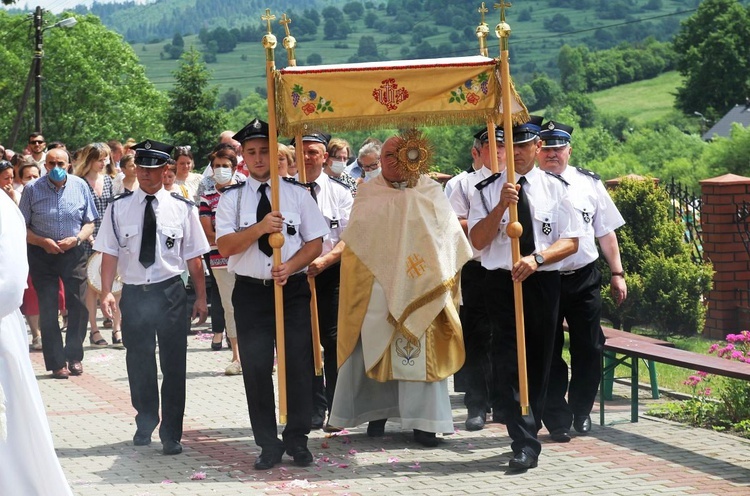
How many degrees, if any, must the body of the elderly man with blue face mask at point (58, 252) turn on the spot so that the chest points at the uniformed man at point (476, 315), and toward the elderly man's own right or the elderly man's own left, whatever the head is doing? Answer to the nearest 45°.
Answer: approximately 45° to the elderly man's own left

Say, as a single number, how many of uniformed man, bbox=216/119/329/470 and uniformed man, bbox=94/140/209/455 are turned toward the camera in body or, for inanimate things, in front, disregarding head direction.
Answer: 2

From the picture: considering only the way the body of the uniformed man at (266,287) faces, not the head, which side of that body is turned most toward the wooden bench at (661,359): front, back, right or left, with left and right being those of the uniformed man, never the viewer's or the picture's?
left

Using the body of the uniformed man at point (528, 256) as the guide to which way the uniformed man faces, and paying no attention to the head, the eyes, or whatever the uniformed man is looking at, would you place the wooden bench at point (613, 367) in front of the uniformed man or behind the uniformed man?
behind
